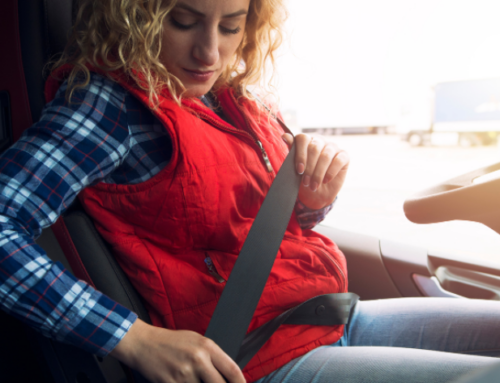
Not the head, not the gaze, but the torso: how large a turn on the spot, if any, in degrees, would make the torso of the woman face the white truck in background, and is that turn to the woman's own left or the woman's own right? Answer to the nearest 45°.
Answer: approximately 90° to the woman's own left
